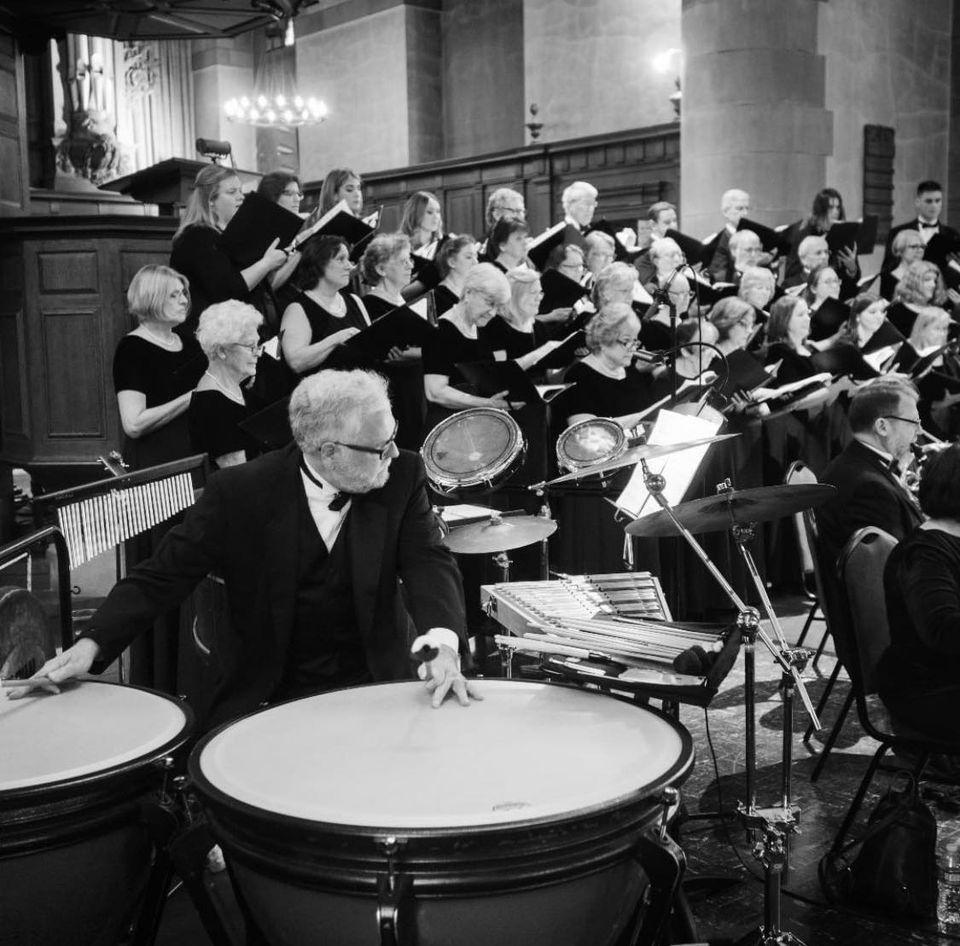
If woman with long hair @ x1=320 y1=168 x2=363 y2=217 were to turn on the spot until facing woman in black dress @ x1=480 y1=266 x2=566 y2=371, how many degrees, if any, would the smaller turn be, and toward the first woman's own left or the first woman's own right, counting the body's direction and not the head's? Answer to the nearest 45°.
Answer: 0° — they already face them

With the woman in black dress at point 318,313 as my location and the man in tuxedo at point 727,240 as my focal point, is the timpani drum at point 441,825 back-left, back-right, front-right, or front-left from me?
back-right

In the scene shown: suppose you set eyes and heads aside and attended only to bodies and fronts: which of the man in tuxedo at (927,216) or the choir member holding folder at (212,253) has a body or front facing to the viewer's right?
the choir member holding folder

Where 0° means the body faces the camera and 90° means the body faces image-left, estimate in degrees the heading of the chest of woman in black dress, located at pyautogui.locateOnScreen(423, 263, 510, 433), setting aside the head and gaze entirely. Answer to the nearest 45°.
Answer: approximately 315°

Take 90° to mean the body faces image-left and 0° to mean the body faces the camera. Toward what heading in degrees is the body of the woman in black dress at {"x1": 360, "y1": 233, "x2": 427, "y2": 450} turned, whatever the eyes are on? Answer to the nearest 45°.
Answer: approximately 315°

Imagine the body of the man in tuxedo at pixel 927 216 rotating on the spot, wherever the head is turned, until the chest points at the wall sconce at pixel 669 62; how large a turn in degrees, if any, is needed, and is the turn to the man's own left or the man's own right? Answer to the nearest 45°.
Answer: approximately 135° to the man's own right

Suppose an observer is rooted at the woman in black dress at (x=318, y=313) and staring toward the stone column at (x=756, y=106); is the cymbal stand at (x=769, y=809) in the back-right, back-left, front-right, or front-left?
back-right

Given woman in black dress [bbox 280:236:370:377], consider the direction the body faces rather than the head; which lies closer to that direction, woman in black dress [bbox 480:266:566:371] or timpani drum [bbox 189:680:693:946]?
the timpani drum

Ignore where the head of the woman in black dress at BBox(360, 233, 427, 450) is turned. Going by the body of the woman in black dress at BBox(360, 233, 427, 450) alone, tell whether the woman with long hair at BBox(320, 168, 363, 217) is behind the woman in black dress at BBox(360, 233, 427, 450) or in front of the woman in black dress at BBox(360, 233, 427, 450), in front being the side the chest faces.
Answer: behind

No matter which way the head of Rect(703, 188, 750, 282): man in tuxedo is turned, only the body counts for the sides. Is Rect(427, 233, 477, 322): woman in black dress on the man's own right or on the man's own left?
on the man's own right

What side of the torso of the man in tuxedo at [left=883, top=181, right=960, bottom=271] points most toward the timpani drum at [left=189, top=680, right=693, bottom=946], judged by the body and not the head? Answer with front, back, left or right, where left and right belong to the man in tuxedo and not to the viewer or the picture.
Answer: front

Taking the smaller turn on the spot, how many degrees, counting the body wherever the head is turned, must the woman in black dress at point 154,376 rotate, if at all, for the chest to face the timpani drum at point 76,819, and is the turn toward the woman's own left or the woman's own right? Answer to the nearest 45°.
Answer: approximately 45° to the woman's own right
